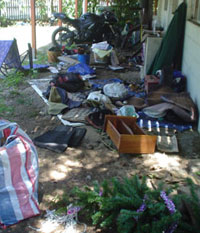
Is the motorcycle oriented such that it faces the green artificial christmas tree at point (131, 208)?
no

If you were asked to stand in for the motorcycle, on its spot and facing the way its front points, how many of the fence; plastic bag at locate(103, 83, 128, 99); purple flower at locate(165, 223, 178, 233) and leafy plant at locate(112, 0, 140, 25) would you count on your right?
2

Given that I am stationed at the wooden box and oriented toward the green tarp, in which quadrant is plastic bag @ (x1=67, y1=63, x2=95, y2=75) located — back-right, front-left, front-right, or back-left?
front-left

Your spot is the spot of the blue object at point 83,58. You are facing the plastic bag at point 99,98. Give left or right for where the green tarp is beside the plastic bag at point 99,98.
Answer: left

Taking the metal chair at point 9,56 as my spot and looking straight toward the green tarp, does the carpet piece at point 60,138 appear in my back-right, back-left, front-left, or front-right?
front-right

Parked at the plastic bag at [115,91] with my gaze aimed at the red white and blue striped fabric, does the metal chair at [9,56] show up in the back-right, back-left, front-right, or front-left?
back-right
